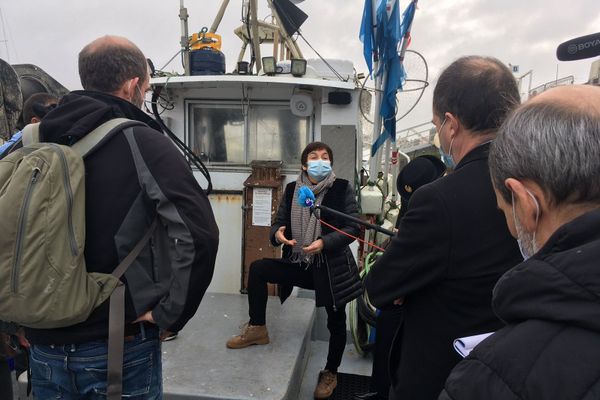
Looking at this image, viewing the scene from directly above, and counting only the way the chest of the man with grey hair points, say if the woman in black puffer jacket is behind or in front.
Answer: in front

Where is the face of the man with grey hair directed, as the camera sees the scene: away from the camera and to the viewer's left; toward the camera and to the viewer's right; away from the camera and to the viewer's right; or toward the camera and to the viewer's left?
away from the camera and to the viewer's left

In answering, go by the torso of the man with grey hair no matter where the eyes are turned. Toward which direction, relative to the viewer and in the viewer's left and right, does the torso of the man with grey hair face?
facing away from the viewer and to the left of the viewer

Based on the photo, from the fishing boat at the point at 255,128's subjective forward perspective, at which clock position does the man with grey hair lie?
The man with grey hair is roughly at 6 o'clock from the fishing boat.

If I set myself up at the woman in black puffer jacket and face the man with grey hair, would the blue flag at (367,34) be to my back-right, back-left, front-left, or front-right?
back-left

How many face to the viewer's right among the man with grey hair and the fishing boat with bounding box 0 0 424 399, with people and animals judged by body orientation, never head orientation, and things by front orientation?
0

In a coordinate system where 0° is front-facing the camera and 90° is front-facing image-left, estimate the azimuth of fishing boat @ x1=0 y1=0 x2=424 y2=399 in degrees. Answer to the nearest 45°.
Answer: approximately 180°
